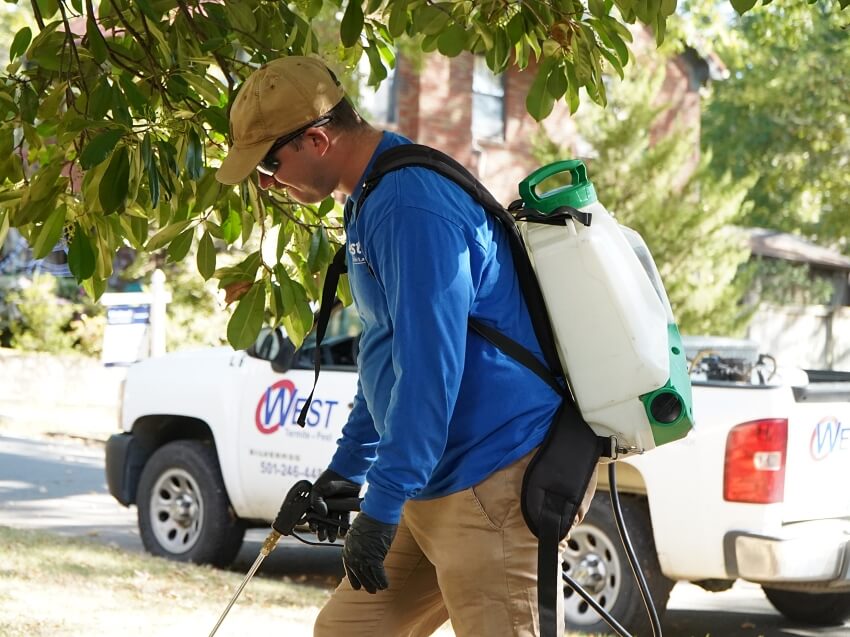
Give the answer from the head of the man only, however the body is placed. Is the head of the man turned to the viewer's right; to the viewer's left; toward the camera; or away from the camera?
to the viewer's left

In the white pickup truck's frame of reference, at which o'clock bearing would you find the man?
The man is roughly at 8 o'clock from the white pickup truck.

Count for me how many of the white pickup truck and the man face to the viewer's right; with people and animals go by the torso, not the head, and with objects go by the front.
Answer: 0

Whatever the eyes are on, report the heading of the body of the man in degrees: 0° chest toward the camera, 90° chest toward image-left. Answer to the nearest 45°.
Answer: approximately 90°

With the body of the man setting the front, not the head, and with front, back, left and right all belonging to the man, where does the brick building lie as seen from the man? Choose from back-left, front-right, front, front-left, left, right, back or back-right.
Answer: right

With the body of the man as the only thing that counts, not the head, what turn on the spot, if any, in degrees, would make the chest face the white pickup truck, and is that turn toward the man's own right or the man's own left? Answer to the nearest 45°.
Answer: approximately 90° to the man's own right

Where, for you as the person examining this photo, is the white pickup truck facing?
facing away from the viewer and to the left of the viewer

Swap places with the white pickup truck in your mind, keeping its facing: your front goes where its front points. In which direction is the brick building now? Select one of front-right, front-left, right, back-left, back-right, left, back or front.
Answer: front-right
